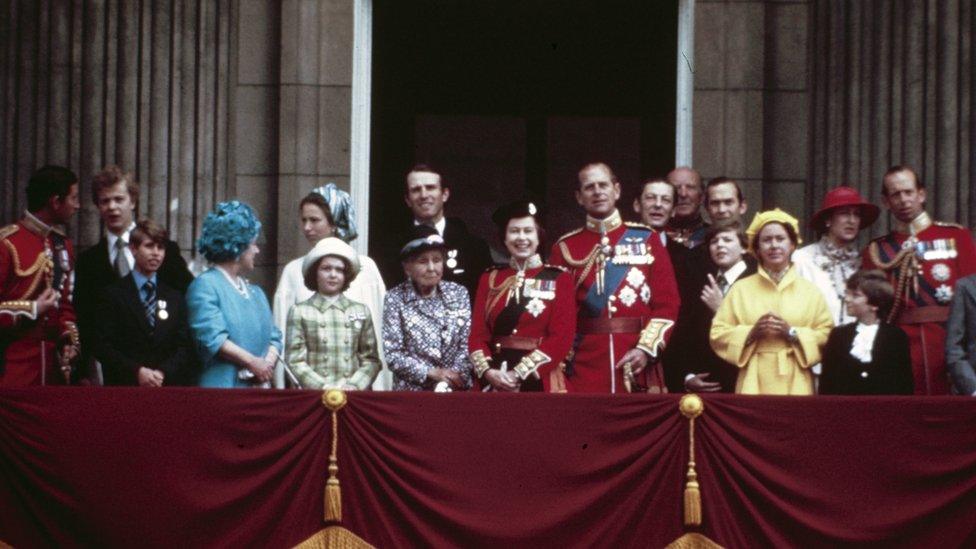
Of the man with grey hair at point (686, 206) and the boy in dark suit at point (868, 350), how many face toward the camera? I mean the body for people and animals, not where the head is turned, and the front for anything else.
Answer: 2

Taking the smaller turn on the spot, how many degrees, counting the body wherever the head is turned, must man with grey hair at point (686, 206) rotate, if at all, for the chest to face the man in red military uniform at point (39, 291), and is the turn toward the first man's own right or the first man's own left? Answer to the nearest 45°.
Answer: approximately 90° to the first man's own right

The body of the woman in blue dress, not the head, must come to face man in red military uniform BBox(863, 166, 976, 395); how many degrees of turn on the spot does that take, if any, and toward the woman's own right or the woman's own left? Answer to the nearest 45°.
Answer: approximately 45° to the woman's own left

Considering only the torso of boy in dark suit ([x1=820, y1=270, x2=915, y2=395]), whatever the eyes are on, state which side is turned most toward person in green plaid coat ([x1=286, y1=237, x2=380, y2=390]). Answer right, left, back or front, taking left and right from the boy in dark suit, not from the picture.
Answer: right

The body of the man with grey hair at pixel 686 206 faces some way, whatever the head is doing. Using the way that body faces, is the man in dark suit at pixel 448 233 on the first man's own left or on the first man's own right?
on the first man's own right

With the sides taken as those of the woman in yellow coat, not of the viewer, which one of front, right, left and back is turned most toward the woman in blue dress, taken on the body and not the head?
right

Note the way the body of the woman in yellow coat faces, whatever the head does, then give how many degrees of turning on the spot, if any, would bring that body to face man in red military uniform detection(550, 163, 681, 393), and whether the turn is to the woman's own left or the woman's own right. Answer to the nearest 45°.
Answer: approximately 90° to the woman's own right

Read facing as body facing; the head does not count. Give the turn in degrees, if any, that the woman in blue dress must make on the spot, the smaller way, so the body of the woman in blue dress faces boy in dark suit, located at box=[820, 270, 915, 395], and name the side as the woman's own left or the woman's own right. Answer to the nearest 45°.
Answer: approximately 45° to the woman's own left

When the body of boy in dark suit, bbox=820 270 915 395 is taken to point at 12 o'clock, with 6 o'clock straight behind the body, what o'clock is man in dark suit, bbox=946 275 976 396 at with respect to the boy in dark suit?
The man in dark suit is roughly at 8 o'clock from the boy in dark suit.
